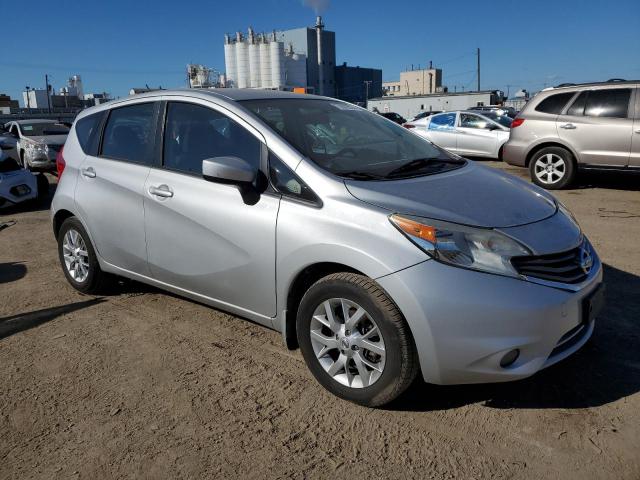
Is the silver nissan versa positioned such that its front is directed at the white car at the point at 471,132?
no

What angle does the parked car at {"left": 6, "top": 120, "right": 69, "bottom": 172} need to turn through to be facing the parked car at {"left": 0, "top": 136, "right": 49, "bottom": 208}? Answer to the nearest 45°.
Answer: approximately 45° to its right

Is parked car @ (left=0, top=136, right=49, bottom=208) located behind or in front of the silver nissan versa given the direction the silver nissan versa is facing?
behind

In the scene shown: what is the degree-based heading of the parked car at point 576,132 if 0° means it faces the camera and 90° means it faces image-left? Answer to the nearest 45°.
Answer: approximately 270°

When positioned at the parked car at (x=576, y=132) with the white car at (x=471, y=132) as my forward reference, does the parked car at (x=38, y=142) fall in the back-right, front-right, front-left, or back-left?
front-left

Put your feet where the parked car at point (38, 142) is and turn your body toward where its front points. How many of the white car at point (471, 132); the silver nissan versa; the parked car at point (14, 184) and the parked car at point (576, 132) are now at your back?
0

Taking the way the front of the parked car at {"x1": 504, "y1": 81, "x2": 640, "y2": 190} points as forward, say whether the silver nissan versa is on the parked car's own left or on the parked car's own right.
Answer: on the parked car's own right

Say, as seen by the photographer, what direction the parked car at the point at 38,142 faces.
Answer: facing the viewer and to the right of the viewer

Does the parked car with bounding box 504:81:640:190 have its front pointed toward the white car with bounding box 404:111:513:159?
no
